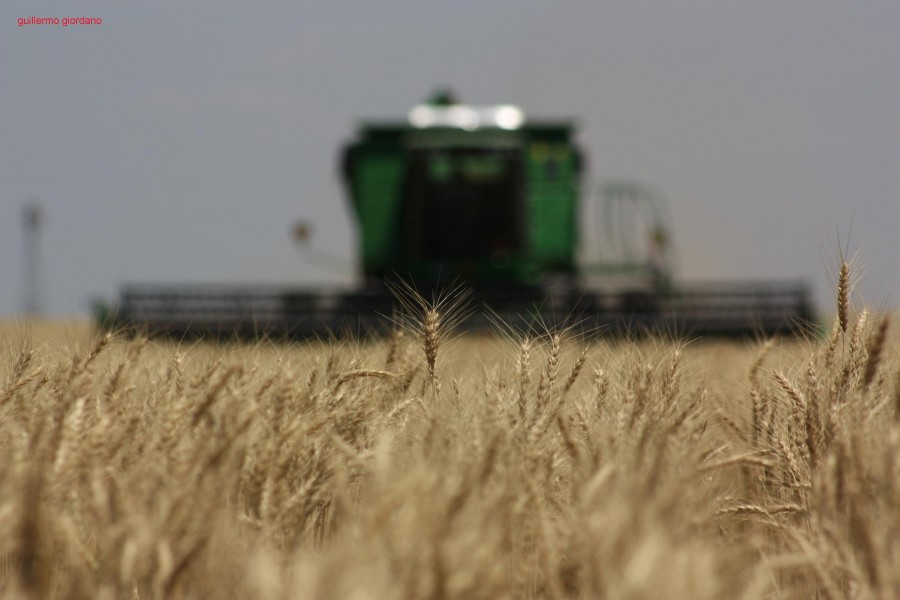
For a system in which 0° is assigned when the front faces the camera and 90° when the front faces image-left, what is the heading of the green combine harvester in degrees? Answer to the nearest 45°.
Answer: approximately 0°
